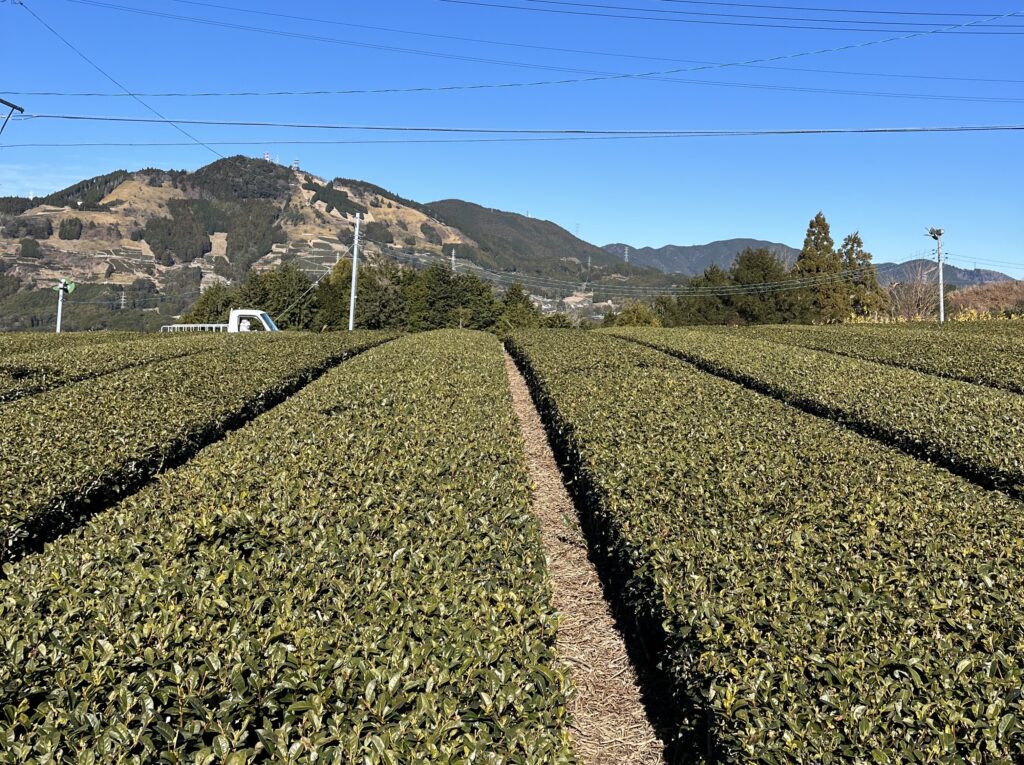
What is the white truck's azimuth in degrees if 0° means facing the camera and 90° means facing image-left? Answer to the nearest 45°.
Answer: approximately 270°

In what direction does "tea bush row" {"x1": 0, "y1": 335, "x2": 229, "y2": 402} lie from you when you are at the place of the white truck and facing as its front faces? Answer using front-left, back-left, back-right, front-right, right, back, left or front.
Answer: right

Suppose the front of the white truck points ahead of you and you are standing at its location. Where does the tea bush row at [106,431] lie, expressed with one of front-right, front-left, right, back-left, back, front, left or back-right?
right

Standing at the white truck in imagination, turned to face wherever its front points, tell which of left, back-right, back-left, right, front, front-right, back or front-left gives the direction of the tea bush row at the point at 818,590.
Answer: right

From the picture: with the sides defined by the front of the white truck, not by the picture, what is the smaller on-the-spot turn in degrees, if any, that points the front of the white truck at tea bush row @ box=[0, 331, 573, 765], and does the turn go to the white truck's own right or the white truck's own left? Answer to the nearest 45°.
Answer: approximately 90° to the white truck's own right
